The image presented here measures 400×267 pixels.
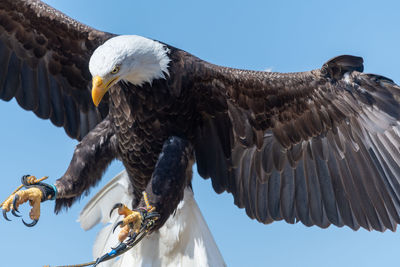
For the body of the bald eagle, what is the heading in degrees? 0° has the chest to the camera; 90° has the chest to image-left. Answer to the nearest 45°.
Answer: approximately 45°
